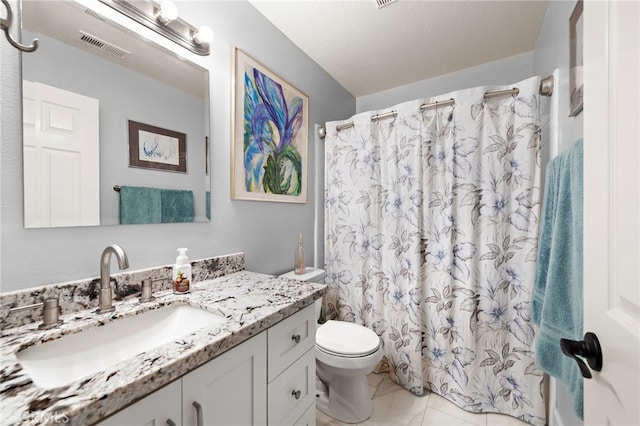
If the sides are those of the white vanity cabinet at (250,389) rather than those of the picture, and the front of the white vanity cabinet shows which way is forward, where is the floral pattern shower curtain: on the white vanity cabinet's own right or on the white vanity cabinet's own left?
on the white vanity cabinet's own left

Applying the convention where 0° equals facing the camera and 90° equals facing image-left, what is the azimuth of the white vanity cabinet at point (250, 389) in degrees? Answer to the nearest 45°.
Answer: approximately 315°

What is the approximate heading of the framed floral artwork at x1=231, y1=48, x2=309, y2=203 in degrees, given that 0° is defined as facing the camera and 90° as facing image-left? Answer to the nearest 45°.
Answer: approximately 315°

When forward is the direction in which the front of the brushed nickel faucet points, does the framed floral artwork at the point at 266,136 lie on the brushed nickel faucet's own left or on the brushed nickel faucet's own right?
on the brushed nickel faucet's own left
